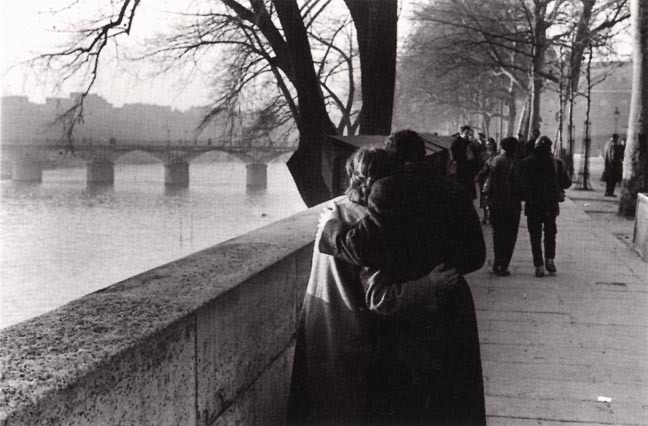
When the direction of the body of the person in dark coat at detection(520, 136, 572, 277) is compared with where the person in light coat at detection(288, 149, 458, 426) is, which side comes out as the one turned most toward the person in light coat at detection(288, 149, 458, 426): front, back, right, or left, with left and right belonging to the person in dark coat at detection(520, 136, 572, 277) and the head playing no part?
back

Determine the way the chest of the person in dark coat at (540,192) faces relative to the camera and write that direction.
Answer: away from the camera

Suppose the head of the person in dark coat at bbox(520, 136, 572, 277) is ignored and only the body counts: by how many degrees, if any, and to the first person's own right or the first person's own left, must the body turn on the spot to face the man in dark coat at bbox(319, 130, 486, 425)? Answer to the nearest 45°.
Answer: approximately 180°

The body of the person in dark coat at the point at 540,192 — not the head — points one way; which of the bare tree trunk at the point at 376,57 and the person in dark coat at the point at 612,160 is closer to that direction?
the person in dark coat

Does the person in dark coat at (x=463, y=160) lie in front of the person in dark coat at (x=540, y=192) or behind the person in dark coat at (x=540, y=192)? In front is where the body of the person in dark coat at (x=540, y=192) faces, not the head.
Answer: in front

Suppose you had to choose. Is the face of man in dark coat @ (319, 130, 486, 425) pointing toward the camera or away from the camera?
away from the camera

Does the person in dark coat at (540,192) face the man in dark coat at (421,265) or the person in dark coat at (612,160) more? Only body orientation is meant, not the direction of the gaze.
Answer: the person in dark coat

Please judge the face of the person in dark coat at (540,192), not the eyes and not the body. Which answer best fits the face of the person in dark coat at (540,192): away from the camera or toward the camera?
away from the camera

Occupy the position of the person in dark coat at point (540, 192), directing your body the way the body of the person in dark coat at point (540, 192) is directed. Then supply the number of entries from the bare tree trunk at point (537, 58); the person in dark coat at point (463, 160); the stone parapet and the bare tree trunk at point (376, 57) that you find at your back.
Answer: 1
